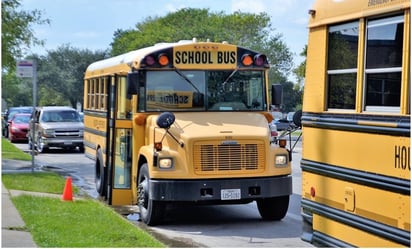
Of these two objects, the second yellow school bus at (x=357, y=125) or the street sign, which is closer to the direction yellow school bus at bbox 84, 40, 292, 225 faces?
the second yellow school bus

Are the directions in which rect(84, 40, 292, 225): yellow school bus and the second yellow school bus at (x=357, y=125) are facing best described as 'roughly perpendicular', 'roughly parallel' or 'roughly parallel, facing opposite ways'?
roughly parallel

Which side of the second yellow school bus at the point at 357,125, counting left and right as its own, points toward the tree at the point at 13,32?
back

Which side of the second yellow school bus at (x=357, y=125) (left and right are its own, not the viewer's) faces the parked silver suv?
back

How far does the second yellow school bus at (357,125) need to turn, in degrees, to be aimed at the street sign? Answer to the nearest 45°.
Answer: approximately 180°

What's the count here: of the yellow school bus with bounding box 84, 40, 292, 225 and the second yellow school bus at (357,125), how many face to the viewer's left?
0

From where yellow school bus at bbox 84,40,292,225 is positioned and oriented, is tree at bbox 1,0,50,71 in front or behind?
behind

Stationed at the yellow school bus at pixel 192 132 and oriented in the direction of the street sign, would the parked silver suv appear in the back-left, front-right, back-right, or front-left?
front-right

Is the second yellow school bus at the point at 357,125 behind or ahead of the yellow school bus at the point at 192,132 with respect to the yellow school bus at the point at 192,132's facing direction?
ahead
